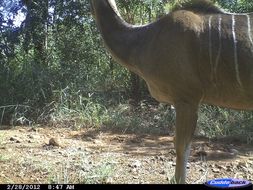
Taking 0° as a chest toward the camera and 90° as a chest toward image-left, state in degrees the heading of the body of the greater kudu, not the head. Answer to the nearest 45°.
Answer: approximately 90°
